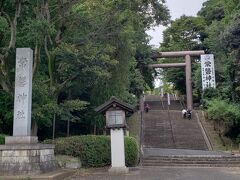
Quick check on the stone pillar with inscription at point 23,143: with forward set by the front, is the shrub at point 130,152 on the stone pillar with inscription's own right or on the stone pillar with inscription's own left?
on the stone pillar with inscription's own left

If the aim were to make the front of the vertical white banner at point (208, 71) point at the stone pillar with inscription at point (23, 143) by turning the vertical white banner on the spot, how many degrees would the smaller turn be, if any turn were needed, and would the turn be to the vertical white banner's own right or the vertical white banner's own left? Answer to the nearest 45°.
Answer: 0° — it already faces it

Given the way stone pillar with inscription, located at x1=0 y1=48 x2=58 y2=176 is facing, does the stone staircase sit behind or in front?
behind

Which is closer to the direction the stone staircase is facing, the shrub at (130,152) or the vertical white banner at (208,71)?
the shrub

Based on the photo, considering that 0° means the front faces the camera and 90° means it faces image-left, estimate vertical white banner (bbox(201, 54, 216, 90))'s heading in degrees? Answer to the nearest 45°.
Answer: approximately 0°

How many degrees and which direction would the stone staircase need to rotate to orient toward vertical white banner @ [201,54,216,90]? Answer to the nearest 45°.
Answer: approximately 180°

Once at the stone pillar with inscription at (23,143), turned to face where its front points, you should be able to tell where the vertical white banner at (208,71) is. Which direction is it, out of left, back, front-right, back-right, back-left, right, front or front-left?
back-left
